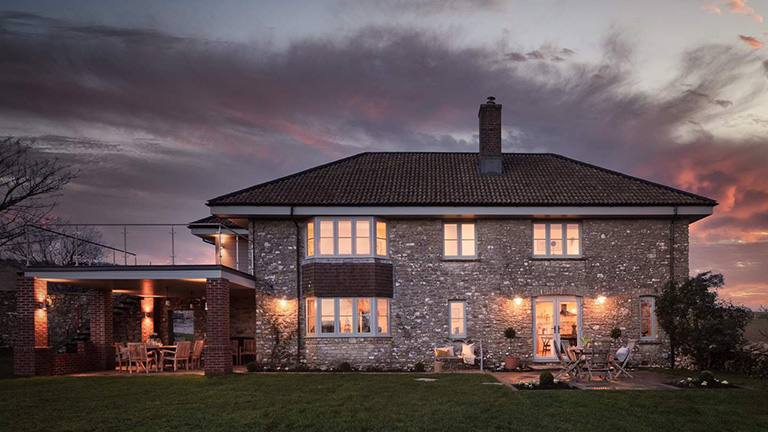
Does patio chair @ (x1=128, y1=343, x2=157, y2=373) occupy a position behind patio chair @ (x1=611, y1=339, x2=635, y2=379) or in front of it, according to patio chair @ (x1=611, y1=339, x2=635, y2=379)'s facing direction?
in front

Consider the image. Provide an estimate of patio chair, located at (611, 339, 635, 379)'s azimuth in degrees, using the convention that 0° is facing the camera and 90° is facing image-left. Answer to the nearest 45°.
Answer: approximately 90°

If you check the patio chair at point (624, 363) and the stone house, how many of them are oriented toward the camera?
1

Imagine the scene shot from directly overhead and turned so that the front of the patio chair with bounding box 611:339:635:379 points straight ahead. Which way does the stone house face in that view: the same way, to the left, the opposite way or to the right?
to the left

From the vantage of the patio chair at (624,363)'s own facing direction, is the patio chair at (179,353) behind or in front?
in front

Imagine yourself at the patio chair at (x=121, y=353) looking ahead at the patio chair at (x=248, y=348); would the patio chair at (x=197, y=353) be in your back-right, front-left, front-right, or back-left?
front-right

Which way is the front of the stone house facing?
toward the camera
